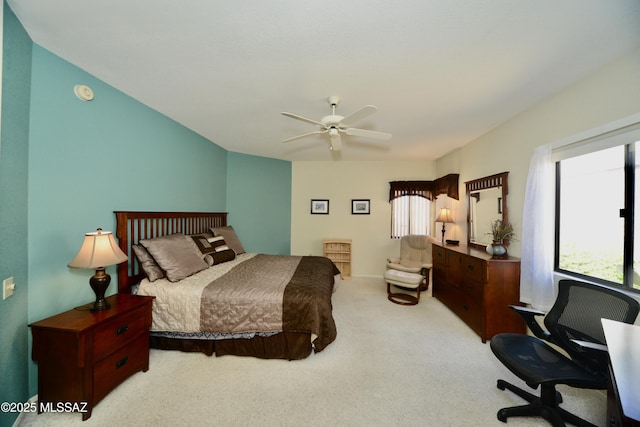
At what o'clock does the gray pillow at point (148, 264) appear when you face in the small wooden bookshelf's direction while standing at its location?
The gray pillow is roughly at 1 o'clock from the small wooden bookshelf.

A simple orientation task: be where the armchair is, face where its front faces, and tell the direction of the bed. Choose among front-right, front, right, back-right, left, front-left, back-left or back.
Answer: front

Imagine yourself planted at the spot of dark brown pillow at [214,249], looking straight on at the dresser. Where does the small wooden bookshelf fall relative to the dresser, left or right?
left

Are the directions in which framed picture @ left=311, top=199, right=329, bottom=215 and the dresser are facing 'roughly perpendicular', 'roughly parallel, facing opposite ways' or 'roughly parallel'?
roughly perpendicular

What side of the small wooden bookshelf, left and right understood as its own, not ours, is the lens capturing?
front

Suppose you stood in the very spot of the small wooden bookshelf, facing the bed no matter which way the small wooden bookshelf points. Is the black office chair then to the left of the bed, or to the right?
left

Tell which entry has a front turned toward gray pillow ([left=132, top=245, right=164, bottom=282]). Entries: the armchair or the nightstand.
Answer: the armchair

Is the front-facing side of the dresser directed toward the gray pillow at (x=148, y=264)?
yes

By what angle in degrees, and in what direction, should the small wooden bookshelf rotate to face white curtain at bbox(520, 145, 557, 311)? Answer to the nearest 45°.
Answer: approximately 45° to its left

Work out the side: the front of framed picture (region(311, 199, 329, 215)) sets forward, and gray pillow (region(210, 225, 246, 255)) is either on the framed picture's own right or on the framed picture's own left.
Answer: on the framed picture's own right

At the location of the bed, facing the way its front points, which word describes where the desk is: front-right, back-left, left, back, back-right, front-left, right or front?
front

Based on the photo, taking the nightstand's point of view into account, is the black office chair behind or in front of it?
in front

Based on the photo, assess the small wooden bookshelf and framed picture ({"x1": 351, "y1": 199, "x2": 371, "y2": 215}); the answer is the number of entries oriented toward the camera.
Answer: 2

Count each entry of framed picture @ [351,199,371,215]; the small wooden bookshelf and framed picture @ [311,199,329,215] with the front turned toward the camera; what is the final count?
3

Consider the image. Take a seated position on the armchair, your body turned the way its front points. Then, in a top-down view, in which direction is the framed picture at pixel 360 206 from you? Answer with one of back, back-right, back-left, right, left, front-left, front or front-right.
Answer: right

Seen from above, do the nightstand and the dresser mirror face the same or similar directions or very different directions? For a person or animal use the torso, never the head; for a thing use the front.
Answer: very different directions

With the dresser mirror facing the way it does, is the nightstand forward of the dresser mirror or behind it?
forward

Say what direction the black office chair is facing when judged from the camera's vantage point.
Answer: facing the viewer and to the left of the viewer

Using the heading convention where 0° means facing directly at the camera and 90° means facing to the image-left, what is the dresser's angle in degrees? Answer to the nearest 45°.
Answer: approximately 45°

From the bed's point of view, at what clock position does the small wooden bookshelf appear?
The small wooden bookshelf is roughly at 9 o'clock from the bed.

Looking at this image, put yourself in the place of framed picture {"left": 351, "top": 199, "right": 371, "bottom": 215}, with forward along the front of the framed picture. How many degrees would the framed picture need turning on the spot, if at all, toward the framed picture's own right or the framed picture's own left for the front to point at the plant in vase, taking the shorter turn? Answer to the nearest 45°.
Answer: approximately 45° to the framed picture's own left

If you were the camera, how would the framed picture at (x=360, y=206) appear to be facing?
facing the viewer
